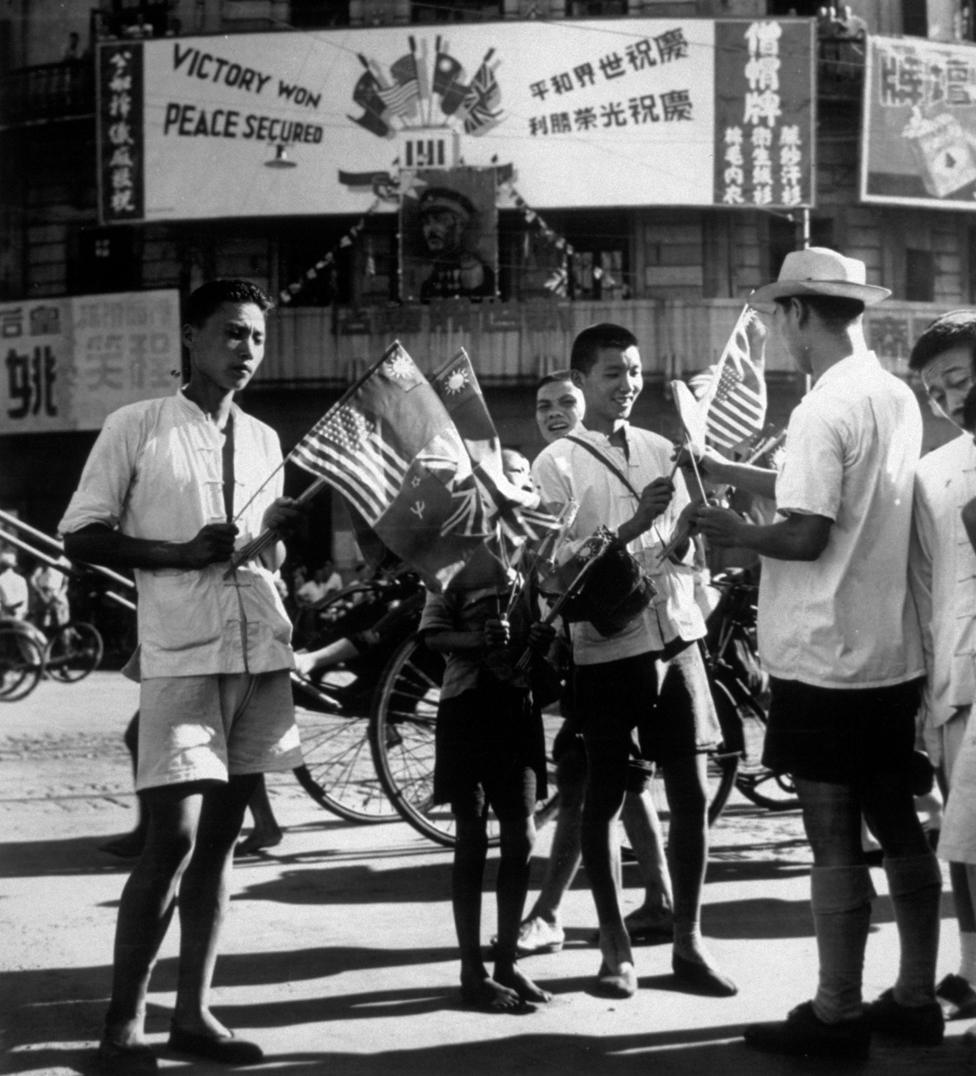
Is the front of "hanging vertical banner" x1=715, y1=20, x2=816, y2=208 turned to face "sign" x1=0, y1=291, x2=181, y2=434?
no

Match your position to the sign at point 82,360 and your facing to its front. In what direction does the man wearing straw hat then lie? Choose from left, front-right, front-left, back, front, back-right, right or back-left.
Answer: front

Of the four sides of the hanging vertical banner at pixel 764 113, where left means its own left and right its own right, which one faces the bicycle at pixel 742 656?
front

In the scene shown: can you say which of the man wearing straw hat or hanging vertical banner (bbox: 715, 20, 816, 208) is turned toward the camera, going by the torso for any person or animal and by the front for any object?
the hanging vertical banner

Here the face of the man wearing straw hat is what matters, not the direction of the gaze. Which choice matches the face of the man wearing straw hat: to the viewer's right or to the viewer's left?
to the viewer's left

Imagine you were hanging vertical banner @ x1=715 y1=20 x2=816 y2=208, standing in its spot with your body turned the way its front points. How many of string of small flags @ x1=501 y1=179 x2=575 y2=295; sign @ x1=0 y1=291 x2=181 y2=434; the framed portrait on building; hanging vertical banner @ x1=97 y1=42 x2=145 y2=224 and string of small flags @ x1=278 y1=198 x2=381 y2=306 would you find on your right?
5

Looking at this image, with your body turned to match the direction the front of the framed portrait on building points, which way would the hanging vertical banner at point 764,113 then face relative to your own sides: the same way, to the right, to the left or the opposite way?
the same way

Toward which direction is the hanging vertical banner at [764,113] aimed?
toward the camera

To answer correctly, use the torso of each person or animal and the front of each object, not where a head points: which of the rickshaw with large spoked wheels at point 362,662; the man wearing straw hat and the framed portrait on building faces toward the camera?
the framed portrait on building

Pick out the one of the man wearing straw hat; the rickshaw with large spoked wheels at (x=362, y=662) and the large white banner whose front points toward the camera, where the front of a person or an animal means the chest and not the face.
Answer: the large white banner

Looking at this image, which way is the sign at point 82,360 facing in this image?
toward the camera

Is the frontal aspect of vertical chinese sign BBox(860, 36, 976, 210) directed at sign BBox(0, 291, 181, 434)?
no

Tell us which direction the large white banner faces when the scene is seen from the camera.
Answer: facing the viewer

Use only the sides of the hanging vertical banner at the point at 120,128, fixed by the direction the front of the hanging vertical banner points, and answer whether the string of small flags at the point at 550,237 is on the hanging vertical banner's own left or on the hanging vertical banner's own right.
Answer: on the hanging vertical banner's own left

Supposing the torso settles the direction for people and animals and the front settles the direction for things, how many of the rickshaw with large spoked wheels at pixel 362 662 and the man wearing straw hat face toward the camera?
0
